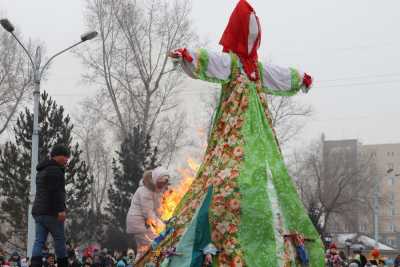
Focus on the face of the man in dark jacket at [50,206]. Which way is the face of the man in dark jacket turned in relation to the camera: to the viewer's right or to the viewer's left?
to the viewer's right

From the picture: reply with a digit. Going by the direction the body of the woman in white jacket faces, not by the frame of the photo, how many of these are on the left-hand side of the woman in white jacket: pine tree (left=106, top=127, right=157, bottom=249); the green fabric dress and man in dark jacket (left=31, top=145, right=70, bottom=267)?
1

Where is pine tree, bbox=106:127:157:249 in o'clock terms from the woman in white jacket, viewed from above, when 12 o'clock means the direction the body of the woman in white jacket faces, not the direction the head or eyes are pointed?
The pine tree is roughly at 9 o'clock from the woman in white jacket.

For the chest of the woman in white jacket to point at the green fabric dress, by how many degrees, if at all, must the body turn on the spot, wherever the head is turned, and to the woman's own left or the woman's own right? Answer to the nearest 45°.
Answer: approximately 45° to the woman's own right

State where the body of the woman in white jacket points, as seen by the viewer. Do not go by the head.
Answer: to the viewer's right
